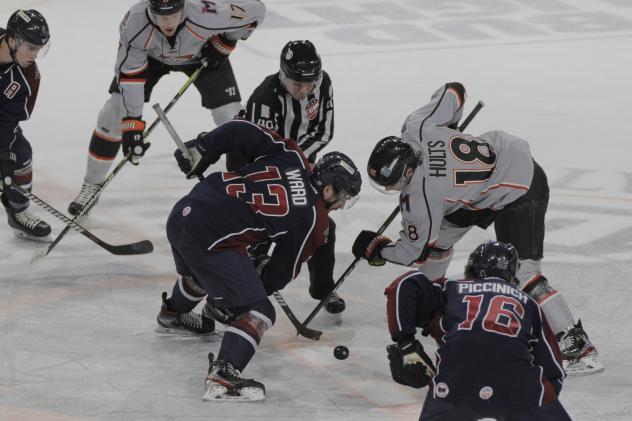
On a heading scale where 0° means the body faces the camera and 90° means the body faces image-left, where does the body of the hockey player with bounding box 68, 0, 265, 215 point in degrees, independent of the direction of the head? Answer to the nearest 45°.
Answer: approximately 0°

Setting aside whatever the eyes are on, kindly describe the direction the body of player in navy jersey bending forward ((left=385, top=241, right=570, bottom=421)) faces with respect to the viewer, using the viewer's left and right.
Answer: facing away from the viewer

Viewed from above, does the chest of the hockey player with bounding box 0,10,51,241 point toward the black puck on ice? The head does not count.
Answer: yes

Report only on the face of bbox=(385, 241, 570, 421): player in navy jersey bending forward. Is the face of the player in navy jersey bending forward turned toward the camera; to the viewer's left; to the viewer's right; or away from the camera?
away from the camera

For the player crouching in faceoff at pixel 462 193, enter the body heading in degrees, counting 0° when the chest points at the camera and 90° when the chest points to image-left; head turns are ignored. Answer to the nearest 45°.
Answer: approximately 90°

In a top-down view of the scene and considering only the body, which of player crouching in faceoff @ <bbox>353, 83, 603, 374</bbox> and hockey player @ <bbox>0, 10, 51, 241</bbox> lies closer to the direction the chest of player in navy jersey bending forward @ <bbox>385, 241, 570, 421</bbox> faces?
the player crouching in faceoff
